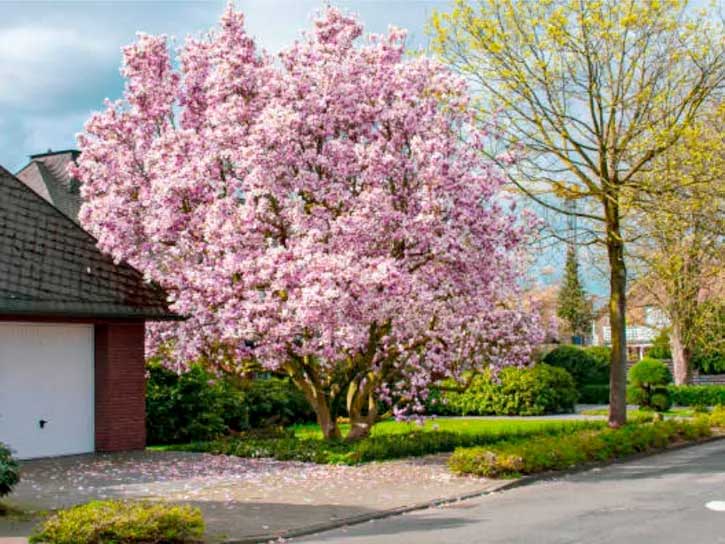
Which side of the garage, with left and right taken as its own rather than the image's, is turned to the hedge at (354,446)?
left

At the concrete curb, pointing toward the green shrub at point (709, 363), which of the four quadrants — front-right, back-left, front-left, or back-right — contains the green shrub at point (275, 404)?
front-left

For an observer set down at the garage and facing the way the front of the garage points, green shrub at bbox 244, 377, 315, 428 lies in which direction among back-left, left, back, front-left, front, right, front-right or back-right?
back-left

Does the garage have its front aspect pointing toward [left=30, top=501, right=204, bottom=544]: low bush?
yes

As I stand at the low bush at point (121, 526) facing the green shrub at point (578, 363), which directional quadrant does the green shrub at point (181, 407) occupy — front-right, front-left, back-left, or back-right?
front-left

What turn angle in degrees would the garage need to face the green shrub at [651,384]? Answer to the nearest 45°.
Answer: approximately 135° to its left

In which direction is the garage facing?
toward the camera

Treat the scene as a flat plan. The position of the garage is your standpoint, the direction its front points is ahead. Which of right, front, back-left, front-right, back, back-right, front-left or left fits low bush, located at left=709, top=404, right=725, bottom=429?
left

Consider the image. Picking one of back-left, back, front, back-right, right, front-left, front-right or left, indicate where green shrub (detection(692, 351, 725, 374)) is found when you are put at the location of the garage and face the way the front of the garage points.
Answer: back-left

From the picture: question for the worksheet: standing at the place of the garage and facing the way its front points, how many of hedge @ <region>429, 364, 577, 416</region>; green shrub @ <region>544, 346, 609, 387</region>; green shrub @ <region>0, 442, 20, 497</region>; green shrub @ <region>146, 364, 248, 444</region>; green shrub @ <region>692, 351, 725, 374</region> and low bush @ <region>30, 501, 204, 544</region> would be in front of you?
2

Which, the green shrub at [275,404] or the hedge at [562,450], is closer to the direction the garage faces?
the hedge

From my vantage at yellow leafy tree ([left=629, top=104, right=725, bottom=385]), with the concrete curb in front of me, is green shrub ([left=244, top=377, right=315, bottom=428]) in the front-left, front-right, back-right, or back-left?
front-right

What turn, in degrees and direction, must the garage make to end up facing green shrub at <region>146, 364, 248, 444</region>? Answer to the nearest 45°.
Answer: approximately 135° to its left
